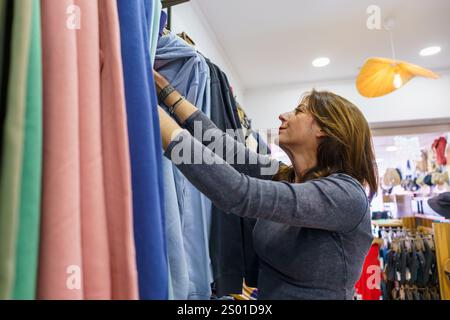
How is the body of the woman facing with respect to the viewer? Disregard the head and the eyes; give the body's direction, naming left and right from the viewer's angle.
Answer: facing to the left of the viewer

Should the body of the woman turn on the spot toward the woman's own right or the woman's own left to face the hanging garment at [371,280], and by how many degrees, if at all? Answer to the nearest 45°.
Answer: approximately 90° to the woman's own right

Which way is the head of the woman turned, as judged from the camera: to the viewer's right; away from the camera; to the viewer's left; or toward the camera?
to the viewer's left
